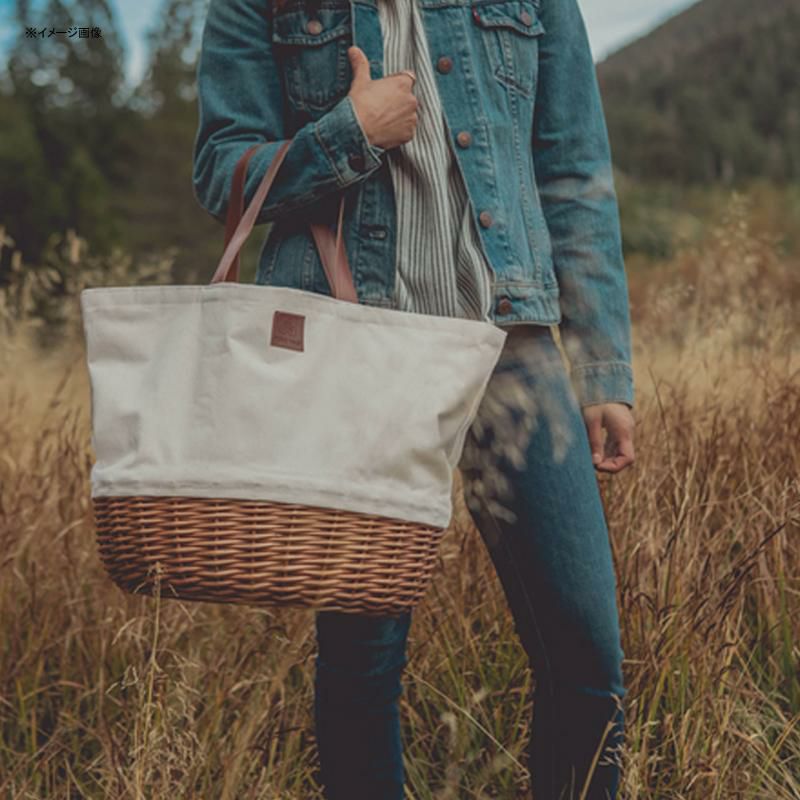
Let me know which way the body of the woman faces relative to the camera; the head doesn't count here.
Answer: toward the camera
